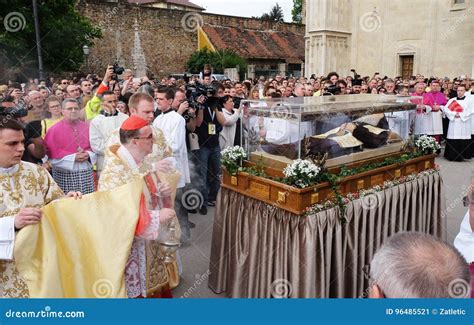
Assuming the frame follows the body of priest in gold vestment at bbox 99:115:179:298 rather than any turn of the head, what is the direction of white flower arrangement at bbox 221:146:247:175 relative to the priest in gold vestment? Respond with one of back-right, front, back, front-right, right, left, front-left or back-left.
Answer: front-left

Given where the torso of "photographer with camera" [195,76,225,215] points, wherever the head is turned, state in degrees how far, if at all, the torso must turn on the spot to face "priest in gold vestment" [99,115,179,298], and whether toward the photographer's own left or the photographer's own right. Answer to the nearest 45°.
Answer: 0° — they already face them

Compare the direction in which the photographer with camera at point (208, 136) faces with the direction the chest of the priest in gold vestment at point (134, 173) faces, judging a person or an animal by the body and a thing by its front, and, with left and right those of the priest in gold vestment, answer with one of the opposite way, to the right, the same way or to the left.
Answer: to the right

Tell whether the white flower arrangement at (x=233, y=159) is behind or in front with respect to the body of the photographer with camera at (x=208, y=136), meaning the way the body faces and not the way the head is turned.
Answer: in front

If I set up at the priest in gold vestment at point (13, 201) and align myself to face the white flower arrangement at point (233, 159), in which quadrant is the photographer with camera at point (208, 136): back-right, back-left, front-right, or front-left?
front-left

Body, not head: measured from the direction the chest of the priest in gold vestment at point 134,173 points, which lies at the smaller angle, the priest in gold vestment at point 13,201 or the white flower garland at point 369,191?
the white flower garland

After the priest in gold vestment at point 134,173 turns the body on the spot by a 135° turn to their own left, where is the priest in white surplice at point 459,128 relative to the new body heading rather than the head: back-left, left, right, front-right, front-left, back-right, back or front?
right

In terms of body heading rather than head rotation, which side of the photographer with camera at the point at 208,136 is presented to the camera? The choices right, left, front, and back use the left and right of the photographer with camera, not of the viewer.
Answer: front

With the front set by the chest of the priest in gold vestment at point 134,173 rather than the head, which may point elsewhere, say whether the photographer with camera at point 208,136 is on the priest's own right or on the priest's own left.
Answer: on the priest's own left

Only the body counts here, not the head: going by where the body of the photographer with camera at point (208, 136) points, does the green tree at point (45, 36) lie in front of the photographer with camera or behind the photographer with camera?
behind

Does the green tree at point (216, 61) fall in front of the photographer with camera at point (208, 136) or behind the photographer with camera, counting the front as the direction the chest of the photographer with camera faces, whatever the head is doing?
behind

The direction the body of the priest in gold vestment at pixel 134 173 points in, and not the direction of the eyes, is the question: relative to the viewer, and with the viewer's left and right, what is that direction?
facing to the right of the viewer

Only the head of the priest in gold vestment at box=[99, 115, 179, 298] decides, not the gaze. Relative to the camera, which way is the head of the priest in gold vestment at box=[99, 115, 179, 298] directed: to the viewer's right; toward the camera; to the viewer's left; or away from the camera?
to the viewer's right
